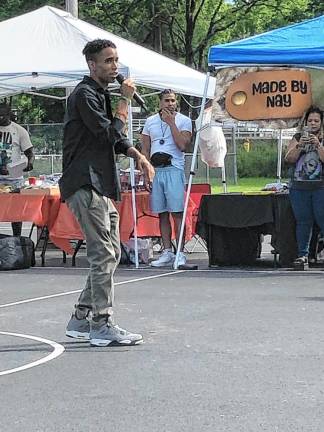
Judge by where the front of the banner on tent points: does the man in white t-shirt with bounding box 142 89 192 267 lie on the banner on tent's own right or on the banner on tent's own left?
on the banner on tent's own right

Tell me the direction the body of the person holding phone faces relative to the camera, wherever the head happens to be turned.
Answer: toward the camera

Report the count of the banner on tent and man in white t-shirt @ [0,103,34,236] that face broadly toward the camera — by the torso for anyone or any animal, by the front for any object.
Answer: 2

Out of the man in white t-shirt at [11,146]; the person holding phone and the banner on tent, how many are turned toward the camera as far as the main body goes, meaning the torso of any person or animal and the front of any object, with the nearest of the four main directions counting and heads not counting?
3

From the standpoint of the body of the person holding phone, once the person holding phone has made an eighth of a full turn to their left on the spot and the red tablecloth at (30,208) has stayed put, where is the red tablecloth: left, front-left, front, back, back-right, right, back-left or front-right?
back-right

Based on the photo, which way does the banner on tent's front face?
toward the camera

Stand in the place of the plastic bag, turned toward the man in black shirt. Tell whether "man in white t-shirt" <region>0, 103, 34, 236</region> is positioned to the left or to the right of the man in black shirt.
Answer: right

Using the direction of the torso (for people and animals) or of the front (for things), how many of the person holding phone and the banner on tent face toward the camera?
2
